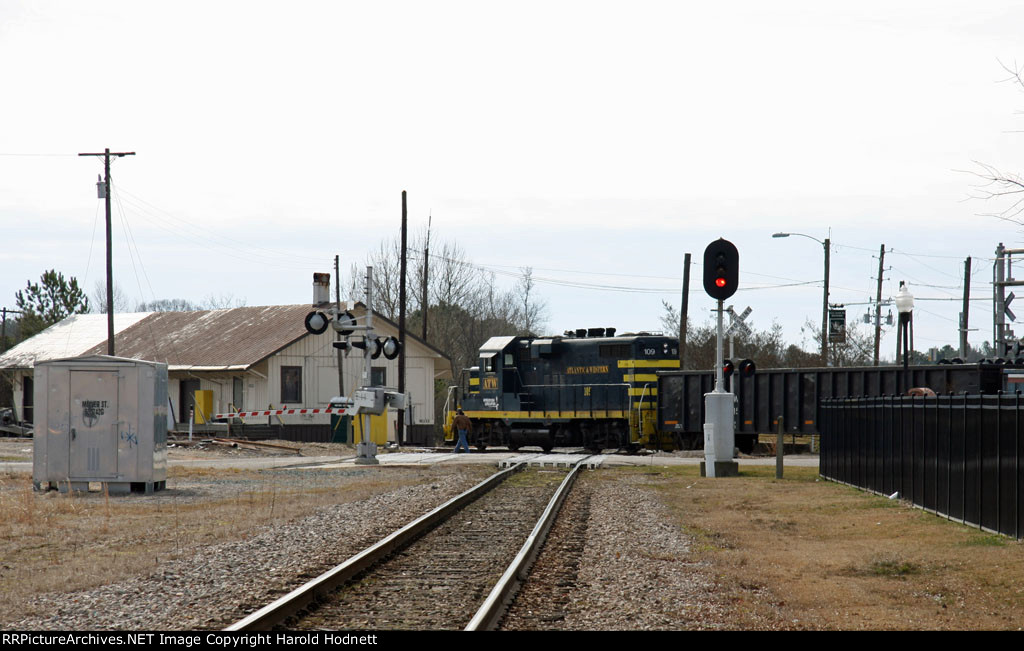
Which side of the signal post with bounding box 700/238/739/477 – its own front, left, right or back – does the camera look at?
front

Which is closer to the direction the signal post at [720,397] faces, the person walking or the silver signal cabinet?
the silver signal cabinet

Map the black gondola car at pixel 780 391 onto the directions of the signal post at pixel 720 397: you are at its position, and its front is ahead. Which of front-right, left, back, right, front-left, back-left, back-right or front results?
back

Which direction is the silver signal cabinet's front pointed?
toward the camera

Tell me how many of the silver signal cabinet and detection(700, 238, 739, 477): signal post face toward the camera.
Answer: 2

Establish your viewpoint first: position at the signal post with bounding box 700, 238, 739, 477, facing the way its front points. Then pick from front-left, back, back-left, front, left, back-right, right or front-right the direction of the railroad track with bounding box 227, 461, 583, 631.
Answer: front

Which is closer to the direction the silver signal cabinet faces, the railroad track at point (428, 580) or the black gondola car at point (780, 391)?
the railroad track
